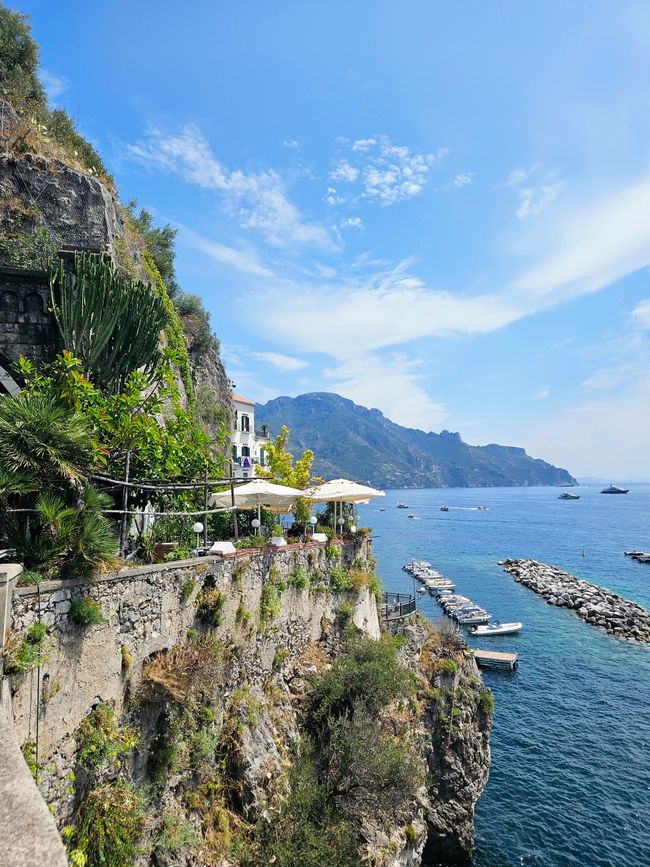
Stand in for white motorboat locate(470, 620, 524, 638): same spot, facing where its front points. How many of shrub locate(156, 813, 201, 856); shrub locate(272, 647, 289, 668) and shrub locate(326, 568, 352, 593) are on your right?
3

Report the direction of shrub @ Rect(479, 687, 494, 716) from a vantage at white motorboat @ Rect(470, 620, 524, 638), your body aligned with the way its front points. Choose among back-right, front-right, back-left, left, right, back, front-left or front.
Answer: right

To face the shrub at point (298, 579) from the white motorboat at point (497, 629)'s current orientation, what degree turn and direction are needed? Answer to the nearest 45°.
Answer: approximately 90° to its right

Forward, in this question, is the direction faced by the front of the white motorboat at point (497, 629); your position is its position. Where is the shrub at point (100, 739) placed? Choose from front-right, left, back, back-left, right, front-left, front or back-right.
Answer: right

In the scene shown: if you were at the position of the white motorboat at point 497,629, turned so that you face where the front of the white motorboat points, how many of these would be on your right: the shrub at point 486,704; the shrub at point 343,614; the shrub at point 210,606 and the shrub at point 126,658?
4

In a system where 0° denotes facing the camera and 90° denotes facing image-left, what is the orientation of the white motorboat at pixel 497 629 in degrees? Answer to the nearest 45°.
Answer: approximately 270°

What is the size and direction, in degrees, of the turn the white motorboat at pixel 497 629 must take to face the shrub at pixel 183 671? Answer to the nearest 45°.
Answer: approximately 90° to its right
